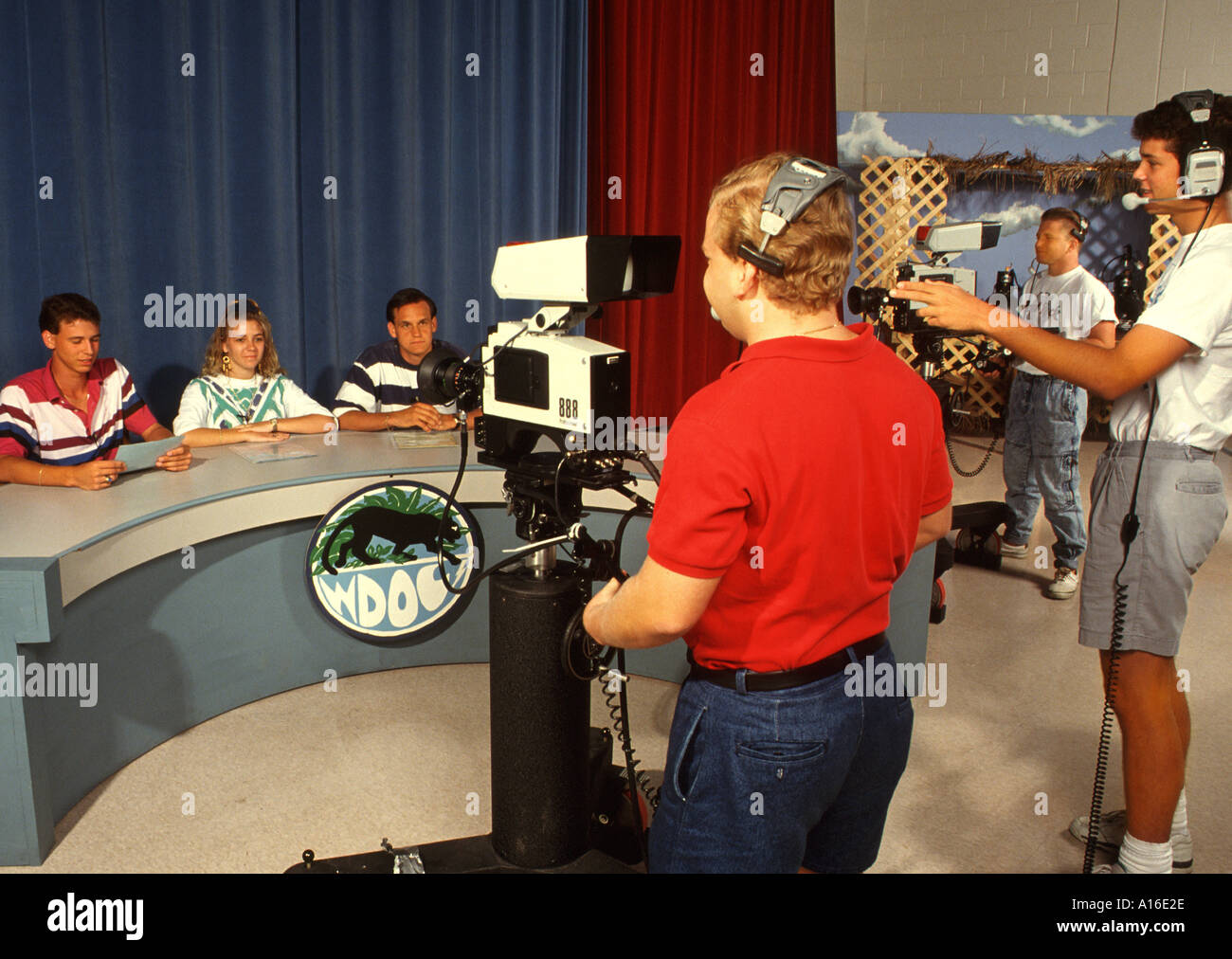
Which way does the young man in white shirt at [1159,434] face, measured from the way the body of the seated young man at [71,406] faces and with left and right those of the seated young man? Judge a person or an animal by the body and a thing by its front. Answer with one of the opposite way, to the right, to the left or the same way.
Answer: the opposite way

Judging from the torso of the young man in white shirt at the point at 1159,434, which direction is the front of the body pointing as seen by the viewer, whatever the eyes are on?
to the viewer's left

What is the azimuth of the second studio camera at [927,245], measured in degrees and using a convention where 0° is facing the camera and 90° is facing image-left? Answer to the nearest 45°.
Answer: approximately 90°

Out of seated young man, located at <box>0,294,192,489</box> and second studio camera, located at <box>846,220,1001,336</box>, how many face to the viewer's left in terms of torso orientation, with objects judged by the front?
1

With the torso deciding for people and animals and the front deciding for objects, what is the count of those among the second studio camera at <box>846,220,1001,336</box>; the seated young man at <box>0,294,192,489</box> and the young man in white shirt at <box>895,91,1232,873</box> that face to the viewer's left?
2

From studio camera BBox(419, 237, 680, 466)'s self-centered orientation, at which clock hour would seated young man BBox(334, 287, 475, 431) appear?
The seated young man is roughly at 1 o'clock from the studio camera.

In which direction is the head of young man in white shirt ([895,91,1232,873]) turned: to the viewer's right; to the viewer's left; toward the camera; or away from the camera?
to the viewer's left

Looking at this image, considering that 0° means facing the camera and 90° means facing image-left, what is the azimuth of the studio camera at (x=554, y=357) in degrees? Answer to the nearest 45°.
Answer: approximately 135°

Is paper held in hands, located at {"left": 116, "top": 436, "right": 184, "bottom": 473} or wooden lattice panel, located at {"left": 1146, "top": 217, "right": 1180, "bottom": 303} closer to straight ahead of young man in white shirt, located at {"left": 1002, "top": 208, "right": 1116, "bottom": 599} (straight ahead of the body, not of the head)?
the paper held in hands

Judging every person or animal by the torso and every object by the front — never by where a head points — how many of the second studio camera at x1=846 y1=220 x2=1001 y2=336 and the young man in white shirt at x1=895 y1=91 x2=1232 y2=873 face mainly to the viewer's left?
2

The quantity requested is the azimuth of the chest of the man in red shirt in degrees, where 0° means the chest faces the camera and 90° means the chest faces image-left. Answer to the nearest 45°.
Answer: approximately 135°

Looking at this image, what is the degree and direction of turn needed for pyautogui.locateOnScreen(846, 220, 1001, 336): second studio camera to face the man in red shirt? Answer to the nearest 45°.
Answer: approximately 90° to its left
